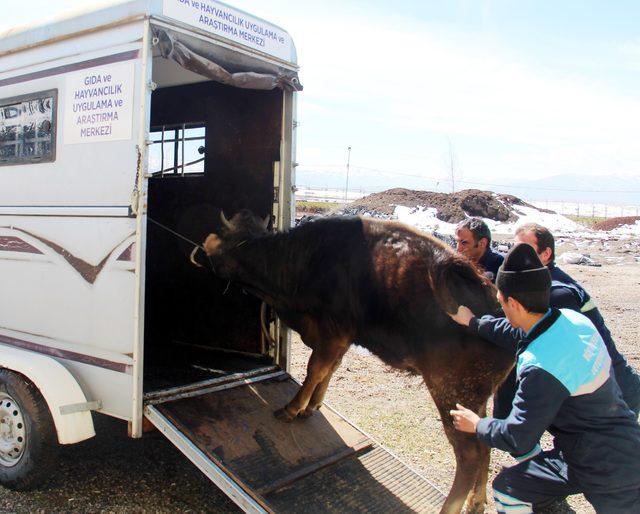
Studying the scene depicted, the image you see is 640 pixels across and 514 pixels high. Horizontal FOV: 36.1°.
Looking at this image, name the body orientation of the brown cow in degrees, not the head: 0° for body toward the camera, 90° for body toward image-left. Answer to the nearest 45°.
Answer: approximately 90°

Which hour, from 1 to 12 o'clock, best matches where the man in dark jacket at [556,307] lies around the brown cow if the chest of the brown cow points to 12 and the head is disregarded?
The man in dark jacket is roughly at 6 o'clock from the brown cow.

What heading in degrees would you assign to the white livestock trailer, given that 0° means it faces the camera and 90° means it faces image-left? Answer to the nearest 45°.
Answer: approximately 135°

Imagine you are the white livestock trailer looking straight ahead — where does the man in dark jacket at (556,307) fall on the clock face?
The man in dark jacket is roughly at 5 o'clock from the white livestock trailer.

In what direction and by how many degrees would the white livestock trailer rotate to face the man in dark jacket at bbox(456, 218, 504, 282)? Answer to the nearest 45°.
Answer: approximately 135° to its right

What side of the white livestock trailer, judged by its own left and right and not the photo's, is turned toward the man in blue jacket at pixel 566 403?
back

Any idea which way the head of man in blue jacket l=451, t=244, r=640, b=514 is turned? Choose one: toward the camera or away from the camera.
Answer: away from the camera
